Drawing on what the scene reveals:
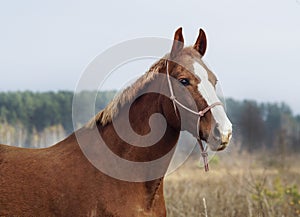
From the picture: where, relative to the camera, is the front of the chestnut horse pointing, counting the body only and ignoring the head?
to the viewer's right
